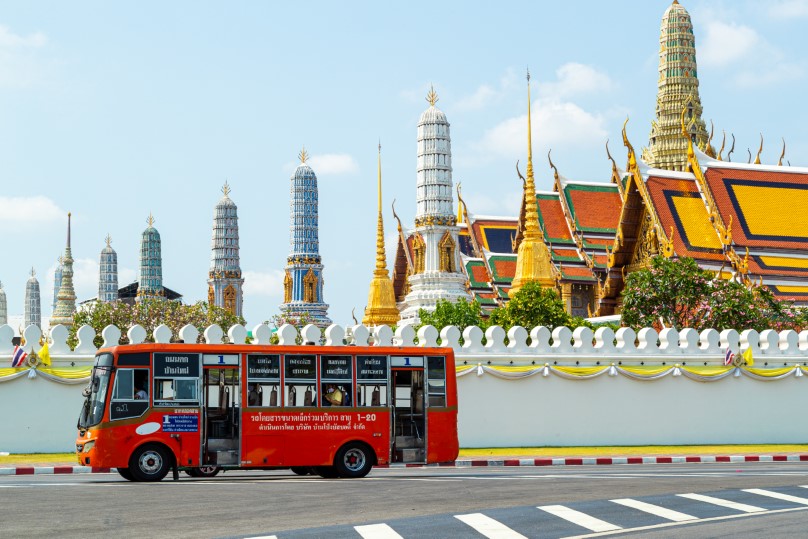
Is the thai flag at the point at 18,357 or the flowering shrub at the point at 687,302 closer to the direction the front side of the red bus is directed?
the thai flag

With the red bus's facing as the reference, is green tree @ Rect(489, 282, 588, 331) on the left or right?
on its right

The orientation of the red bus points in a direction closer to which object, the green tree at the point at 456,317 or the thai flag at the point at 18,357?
the thai flag

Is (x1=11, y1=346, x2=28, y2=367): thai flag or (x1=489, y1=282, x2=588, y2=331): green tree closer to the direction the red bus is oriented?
the thai flag

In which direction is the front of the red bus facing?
to the viewer's left

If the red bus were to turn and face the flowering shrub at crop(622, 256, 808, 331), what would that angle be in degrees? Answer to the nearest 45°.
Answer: approximately 135° to its right

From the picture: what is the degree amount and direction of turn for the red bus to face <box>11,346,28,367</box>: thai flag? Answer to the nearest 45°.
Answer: approximately 45° to its right

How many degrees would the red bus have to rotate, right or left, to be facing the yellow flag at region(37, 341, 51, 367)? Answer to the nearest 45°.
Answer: approximately 45° to its right

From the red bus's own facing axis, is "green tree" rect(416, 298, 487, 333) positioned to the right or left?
on its right
